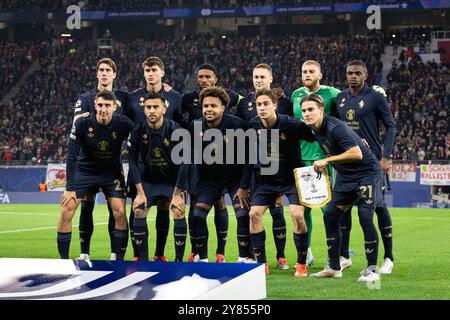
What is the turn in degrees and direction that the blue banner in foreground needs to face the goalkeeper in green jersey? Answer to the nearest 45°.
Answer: approximately 135° to its left

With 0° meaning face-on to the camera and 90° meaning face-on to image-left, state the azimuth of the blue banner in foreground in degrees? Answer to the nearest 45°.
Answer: approximately 0°
